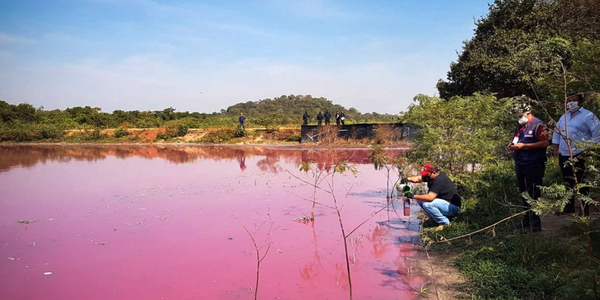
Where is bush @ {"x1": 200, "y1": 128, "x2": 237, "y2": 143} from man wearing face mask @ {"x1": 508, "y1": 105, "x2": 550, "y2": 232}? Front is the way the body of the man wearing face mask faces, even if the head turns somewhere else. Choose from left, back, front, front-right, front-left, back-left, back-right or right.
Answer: right

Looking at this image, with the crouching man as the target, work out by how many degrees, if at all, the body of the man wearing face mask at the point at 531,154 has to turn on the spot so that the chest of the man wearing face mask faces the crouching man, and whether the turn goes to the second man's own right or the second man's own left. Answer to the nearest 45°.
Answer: approximately 45° to the second man's own right

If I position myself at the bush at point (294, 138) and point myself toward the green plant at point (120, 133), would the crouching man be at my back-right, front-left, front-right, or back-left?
back-left

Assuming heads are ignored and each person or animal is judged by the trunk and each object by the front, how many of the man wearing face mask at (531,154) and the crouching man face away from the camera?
0

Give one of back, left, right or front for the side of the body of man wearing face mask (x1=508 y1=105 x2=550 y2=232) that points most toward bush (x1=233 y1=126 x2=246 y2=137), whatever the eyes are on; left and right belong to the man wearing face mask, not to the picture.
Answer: right

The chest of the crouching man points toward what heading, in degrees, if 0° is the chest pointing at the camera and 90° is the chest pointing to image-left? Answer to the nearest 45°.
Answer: approximately 90°

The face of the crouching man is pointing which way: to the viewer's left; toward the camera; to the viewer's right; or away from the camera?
to the viewer's left

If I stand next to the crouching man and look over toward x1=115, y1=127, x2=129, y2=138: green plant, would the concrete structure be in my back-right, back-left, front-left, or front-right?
front-right

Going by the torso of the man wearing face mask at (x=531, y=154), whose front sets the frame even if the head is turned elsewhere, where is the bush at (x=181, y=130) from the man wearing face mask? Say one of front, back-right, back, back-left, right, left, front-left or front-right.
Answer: right

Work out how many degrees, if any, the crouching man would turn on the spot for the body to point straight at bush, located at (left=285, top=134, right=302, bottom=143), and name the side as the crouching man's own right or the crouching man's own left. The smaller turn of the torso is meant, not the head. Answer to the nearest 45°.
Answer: approximately 90° to the crouching man's own right

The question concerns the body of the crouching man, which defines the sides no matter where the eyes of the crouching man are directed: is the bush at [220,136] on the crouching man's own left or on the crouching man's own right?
on the crouching man's own right

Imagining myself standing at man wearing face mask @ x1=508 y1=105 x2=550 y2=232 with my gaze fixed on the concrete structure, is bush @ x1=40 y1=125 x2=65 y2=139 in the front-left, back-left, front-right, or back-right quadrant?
front-left
